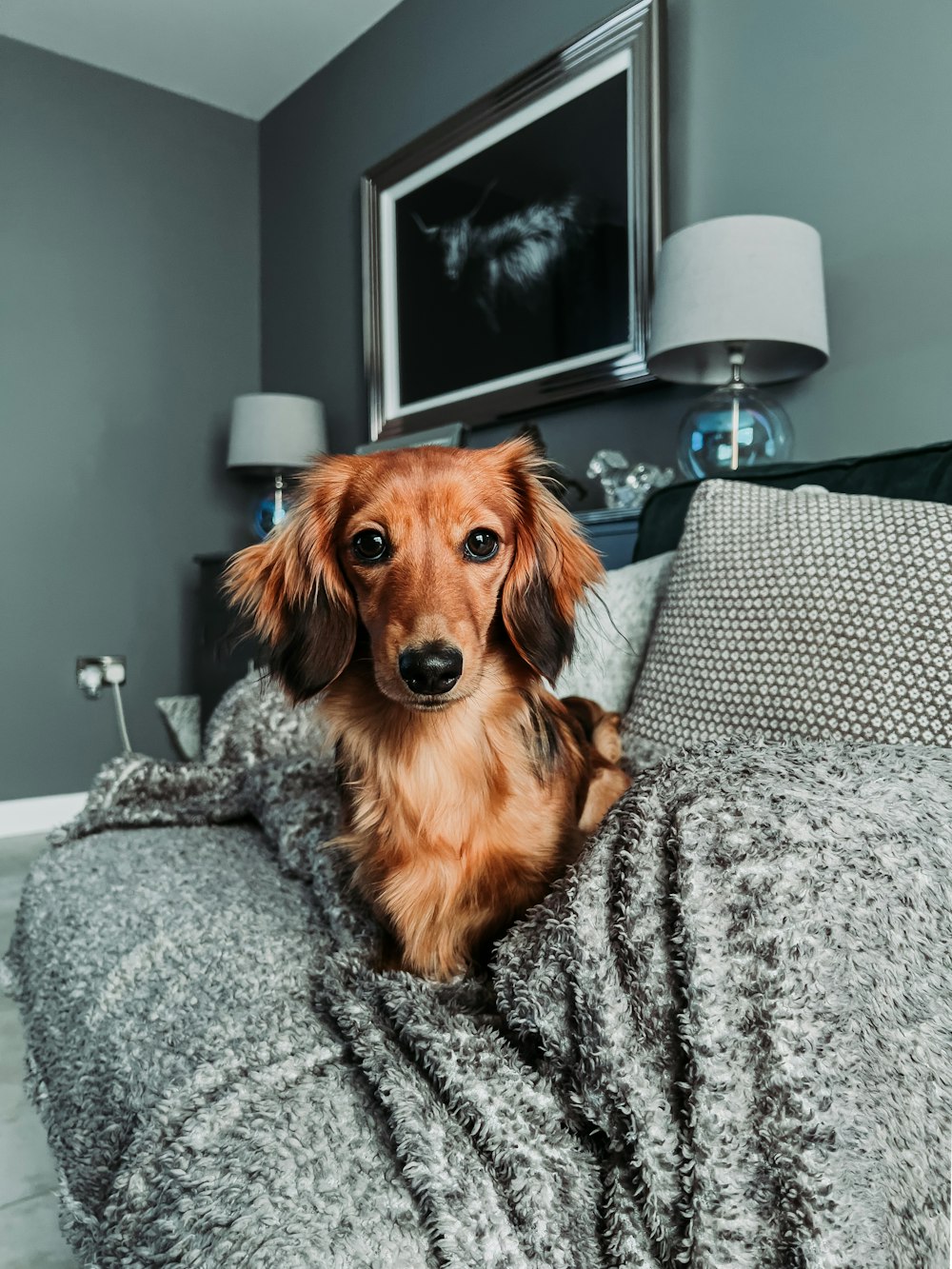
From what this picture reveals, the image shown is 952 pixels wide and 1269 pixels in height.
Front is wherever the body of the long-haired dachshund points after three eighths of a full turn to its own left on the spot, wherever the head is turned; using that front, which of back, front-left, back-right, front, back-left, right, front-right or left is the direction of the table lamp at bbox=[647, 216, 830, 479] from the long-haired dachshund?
front

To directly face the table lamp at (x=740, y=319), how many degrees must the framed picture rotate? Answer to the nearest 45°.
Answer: approximately 45° to its left

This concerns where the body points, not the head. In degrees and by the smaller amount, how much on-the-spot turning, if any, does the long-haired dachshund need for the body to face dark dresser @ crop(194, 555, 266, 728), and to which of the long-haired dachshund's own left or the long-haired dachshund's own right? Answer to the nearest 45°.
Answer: approximately 180°

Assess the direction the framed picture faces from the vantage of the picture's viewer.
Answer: facing the viewer and to the left of the viewer

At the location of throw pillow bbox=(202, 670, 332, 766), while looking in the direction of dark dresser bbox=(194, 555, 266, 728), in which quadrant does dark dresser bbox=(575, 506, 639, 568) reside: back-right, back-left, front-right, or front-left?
front-right

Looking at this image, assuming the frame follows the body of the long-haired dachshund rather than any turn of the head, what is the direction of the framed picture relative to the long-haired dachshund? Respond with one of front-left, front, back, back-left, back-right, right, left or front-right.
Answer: back

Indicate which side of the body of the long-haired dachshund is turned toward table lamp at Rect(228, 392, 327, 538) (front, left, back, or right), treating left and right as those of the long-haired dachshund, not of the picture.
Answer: back

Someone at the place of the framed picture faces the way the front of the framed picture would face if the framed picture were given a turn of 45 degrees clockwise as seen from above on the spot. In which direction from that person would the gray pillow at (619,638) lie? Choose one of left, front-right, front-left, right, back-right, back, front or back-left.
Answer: left

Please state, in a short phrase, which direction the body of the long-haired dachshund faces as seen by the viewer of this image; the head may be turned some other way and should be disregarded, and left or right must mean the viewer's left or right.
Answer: facing the viewer

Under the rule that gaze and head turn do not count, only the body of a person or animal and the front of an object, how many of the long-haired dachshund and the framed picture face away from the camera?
0
